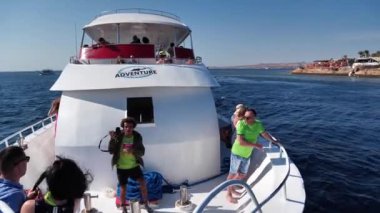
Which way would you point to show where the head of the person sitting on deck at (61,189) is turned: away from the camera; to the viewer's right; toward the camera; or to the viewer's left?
away from the camera

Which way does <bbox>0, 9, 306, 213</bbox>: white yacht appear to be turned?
toward the camera
